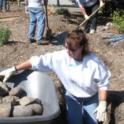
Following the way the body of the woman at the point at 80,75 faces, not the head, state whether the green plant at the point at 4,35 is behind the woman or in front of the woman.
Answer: behind

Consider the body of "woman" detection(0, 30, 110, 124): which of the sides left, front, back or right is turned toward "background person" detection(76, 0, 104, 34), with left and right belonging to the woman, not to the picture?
back

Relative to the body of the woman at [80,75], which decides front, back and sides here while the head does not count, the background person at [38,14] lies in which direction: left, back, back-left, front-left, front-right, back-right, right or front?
back

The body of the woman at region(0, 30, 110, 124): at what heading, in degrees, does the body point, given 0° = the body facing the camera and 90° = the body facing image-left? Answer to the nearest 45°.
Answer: approximately 0°

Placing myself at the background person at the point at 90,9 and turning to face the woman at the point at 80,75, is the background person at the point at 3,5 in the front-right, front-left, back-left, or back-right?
back-right

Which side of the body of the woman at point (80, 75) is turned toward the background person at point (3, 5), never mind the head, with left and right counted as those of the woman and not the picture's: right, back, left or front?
back
